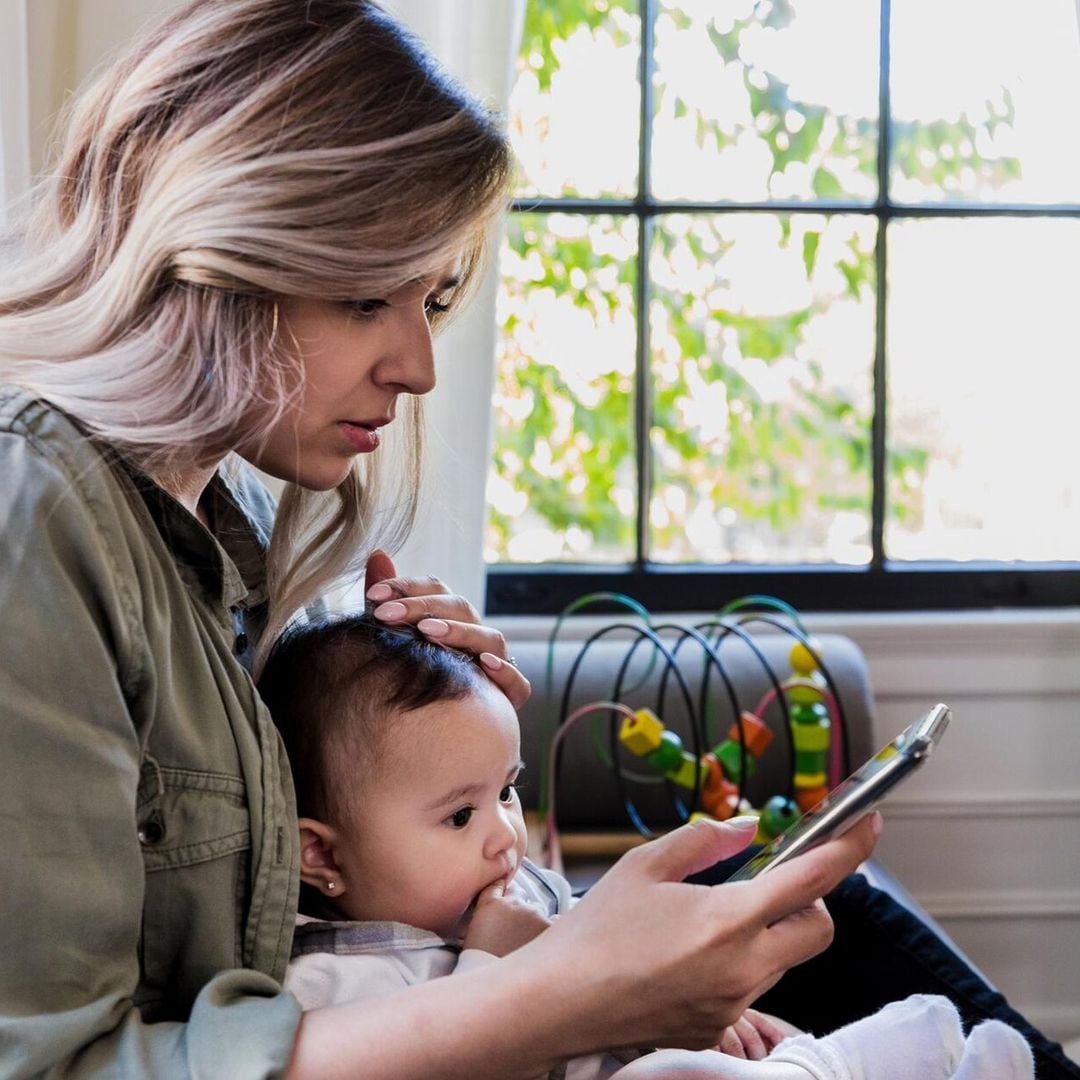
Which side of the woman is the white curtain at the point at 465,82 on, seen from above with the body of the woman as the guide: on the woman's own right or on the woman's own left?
on the woman's own left

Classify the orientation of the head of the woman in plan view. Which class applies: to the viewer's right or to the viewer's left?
to the viewer's right

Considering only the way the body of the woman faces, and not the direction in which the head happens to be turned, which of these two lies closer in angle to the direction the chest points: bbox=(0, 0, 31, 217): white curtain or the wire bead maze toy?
the wire bead maze toy

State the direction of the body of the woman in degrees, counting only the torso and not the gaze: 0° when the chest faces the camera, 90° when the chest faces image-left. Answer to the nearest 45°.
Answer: approximately 270°

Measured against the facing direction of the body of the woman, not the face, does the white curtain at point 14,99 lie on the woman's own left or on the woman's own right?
on the woman's own left

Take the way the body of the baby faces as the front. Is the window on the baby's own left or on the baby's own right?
on the baby's own left

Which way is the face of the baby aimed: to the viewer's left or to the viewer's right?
to the viewer's right

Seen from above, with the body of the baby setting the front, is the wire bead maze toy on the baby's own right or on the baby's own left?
on the baby's own left

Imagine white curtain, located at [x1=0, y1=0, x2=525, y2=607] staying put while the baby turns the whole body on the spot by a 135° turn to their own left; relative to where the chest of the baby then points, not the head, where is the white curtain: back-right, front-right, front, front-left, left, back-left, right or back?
front

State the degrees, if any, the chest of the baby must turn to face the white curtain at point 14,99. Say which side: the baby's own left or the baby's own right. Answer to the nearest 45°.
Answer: approximately 180°
